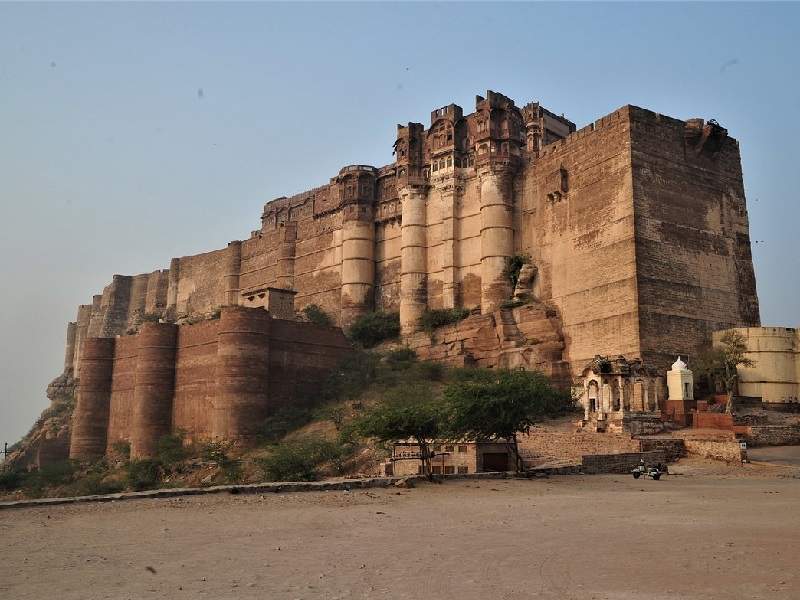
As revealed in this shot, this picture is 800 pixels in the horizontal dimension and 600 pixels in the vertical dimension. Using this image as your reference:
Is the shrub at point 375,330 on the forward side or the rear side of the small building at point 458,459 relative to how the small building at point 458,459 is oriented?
on the rear side

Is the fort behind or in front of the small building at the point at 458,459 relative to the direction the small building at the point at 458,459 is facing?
behind

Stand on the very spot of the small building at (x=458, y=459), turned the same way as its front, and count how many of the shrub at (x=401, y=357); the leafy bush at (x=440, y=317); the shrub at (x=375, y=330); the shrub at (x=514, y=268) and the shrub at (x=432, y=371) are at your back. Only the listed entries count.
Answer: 5

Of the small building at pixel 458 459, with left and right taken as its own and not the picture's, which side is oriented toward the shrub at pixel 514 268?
back

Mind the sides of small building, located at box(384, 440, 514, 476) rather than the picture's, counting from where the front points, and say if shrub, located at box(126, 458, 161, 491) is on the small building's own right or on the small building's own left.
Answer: on the small building's own right

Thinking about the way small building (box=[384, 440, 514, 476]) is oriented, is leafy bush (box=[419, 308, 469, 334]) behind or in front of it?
behind

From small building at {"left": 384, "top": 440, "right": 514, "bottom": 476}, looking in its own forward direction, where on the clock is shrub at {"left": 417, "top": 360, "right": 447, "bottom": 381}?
The shrub is roughly at 6 o'clock from the small building.

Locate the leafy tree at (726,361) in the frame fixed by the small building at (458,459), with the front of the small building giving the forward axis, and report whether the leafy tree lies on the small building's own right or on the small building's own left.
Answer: on the small building's own left

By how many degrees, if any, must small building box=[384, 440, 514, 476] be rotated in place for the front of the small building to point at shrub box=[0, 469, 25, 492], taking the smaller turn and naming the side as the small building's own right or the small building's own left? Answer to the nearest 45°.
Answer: approximately 135° to the small building's own right

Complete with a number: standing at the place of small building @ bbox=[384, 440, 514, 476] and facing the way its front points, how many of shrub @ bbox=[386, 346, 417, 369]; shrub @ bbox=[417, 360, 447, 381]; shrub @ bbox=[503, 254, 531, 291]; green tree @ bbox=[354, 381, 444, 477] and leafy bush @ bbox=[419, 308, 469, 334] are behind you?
4

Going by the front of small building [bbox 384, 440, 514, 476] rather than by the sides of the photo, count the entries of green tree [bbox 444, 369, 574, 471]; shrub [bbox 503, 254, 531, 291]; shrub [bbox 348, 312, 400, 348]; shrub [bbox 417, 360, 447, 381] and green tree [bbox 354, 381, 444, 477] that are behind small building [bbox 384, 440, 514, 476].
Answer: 3

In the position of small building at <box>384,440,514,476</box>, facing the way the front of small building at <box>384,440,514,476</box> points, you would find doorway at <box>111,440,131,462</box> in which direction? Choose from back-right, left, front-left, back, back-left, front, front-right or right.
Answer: back-right

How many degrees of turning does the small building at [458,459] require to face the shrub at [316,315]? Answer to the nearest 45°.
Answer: approximately 180°

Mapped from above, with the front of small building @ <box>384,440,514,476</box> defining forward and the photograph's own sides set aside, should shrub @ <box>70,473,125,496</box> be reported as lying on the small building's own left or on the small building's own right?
on the small building's own right

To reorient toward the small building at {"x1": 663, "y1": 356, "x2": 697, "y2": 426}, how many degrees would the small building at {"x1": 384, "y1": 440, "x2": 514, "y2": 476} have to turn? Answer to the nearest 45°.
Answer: approximately 135° to its left
